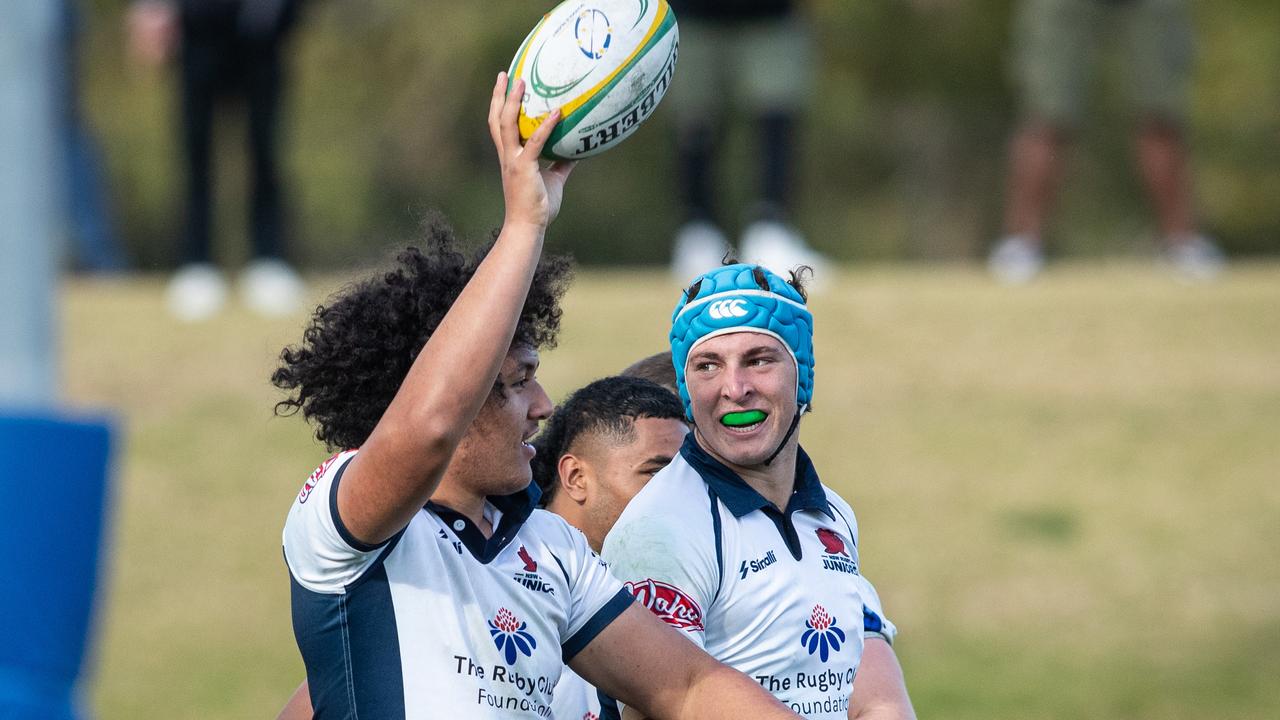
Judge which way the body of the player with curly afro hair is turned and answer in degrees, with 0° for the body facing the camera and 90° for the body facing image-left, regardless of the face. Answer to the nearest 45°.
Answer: approximately 315°

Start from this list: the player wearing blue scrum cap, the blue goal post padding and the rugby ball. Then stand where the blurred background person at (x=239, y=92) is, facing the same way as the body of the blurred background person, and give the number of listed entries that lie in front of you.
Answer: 3

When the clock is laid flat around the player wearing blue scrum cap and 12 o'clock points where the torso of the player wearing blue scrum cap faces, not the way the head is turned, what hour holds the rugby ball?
The rugby ball is roughly at 2 o'clock from the player wearing blue scrum cap.

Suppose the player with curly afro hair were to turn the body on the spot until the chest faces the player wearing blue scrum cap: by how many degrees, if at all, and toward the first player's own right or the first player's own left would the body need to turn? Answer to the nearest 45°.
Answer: approximately 90° to the first player's own left

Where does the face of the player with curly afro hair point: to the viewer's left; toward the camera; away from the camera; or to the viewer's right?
to the viewer's right

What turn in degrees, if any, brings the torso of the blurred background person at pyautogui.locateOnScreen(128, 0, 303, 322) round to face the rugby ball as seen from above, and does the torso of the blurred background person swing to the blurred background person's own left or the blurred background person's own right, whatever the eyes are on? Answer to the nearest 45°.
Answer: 0° — they already face it

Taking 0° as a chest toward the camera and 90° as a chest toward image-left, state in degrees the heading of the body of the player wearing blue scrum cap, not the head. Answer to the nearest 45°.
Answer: approximately 315°

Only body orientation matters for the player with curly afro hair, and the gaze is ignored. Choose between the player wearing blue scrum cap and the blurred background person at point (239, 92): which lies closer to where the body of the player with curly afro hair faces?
the player wearing blue scrum cap

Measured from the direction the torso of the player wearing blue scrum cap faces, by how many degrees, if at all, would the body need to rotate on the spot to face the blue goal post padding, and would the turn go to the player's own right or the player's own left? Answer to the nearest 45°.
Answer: approximately 90° to the player's own right

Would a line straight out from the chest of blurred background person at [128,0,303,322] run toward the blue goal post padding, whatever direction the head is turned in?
yes
